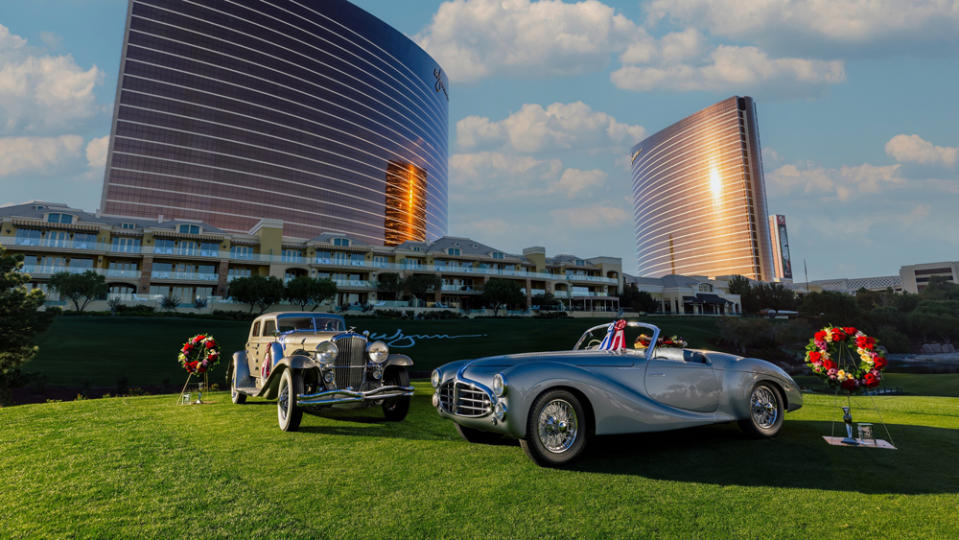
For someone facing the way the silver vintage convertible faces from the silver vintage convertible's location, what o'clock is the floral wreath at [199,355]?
The floral wreath is roughly at 2 o'clock from the silver vintage convertible.

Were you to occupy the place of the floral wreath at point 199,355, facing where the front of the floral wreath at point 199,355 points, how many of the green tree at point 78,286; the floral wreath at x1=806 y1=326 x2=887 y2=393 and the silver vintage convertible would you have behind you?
1

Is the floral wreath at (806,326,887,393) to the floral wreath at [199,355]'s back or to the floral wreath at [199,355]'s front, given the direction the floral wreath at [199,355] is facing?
to the front

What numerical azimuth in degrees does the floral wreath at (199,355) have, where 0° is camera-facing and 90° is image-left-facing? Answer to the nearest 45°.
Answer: approximately 0°

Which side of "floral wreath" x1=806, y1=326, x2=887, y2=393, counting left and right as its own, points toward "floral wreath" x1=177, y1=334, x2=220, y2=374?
right

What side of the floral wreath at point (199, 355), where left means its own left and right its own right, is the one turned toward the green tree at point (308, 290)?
back

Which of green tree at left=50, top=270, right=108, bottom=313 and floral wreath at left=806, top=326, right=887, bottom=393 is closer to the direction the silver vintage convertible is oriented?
the green tree

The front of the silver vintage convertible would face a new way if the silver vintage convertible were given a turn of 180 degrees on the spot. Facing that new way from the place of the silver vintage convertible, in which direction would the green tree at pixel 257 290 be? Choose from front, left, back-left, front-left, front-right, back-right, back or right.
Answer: left

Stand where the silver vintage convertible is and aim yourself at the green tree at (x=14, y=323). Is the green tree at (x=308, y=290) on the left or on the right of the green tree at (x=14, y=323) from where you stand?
right

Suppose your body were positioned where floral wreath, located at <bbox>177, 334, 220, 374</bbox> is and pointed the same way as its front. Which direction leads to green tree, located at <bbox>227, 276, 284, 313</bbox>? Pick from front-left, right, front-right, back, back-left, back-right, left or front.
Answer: back

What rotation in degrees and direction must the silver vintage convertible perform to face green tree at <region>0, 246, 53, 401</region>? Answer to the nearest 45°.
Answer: approximately 45° to its right

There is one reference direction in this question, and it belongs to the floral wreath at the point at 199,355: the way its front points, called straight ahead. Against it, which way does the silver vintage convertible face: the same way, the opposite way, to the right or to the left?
to the right

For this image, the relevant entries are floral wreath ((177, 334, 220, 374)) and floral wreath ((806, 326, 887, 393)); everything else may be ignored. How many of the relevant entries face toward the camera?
2

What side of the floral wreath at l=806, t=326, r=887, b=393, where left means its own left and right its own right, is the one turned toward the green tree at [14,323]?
right
